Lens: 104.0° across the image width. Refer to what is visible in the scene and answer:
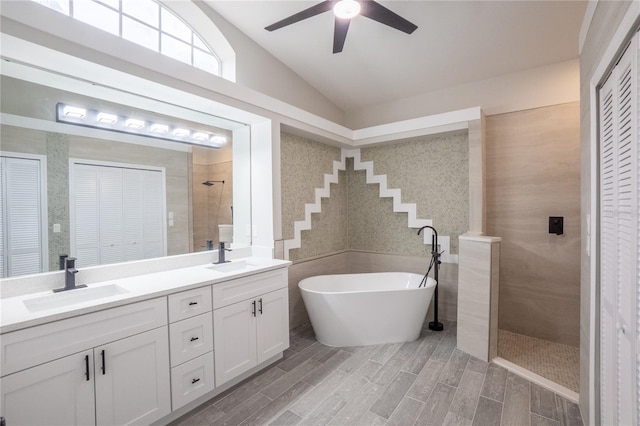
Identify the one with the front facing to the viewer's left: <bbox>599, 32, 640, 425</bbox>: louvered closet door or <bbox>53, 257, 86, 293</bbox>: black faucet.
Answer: the louvered closet door

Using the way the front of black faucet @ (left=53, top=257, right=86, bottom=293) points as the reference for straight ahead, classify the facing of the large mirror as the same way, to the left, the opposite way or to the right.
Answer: the same way

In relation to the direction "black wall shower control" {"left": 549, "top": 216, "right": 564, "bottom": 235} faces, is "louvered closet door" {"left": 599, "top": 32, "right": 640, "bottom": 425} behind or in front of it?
in front

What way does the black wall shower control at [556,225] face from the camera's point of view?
toward the camera

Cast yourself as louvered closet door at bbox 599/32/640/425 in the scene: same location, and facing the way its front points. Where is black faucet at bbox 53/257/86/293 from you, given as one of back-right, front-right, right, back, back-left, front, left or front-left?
front-left

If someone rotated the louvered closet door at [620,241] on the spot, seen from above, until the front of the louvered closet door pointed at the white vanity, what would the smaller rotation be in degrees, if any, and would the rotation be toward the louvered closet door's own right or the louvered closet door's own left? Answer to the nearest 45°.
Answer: approximately 45° to the louvered closet door's own left

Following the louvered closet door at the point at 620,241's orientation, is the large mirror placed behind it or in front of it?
in front

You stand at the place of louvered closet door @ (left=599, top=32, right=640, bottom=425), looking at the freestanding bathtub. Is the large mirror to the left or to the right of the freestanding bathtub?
left

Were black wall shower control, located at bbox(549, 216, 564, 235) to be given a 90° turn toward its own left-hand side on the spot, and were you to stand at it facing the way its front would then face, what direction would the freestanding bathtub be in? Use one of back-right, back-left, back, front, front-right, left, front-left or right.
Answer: back-right

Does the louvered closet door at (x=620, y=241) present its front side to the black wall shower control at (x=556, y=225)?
no

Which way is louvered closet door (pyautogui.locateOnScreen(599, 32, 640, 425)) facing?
to the viewer's left

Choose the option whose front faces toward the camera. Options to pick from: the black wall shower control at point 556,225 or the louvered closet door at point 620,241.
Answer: the black wall shower control

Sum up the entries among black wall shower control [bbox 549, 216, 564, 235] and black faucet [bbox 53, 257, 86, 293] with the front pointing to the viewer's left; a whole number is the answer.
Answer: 0

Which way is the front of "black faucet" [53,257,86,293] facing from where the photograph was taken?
facing the viewer and to the right of the viewer

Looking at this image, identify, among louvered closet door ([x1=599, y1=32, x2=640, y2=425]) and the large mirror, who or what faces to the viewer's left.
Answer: the louvered closet door
